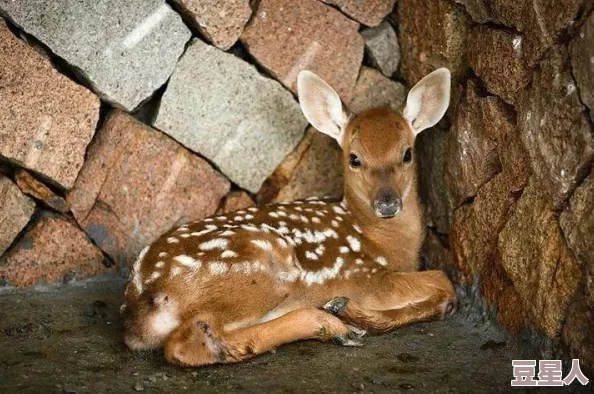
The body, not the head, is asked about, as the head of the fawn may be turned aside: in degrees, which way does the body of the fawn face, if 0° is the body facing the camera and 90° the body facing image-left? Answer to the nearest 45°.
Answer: approximately 270°
